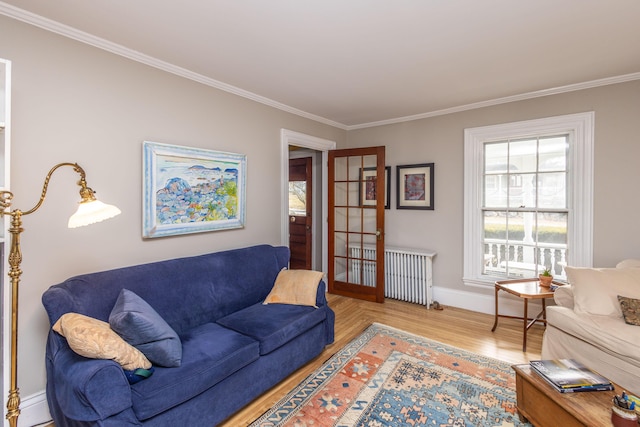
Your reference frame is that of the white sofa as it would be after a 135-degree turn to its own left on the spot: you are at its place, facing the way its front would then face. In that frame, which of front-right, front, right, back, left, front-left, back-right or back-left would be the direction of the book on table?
right

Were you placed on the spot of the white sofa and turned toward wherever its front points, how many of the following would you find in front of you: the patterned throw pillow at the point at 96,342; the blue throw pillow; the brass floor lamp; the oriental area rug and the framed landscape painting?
5

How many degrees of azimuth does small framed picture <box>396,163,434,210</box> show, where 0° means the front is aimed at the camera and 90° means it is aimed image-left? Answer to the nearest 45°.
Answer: approximately 45°

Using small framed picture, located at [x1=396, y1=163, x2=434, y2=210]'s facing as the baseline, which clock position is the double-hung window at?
The double-hung window is roughly at 8 o'clock from the small framed picture.

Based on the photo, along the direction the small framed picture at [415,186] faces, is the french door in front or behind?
in front

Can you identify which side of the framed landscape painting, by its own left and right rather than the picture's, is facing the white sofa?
front

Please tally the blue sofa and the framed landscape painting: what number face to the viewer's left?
0

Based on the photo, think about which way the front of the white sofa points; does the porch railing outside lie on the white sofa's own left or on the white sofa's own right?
on the white sofa's own right

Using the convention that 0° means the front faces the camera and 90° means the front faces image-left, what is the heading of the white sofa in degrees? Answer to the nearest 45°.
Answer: approximately 45°

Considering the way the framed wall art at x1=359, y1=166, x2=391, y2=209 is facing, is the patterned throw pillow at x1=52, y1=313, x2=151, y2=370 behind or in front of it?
in front

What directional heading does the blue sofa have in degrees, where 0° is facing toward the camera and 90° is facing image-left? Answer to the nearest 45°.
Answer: approximately 315°
